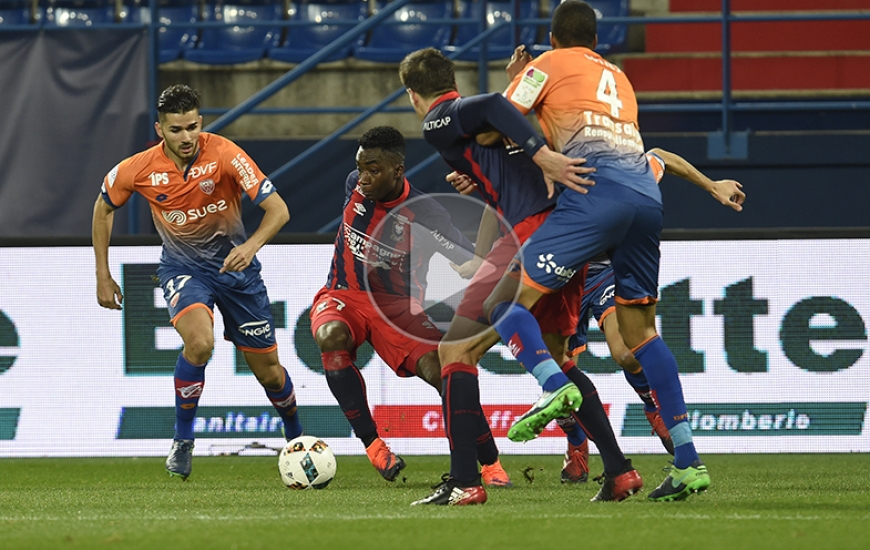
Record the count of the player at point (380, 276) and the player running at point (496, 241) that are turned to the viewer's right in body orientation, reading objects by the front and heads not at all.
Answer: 0

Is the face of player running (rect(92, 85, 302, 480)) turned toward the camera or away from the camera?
toward the camera

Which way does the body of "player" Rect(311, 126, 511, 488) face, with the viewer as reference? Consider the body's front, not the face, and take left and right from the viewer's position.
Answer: facing the viewer and to the left of the viewer

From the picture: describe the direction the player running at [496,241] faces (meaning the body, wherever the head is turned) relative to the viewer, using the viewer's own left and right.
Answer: facing to the left of the viewer

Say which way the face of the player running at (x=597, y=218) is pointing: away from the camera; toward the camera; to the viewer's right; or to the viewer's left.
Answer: away from the camera

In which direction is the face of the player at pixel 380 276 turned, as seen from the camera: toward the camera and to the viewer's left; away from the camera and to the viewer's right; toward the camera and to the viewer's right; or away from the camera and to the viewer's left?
toward the camera and to the viewer's left

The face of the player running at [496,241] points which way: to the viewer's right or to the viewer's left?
to the viewer's left
